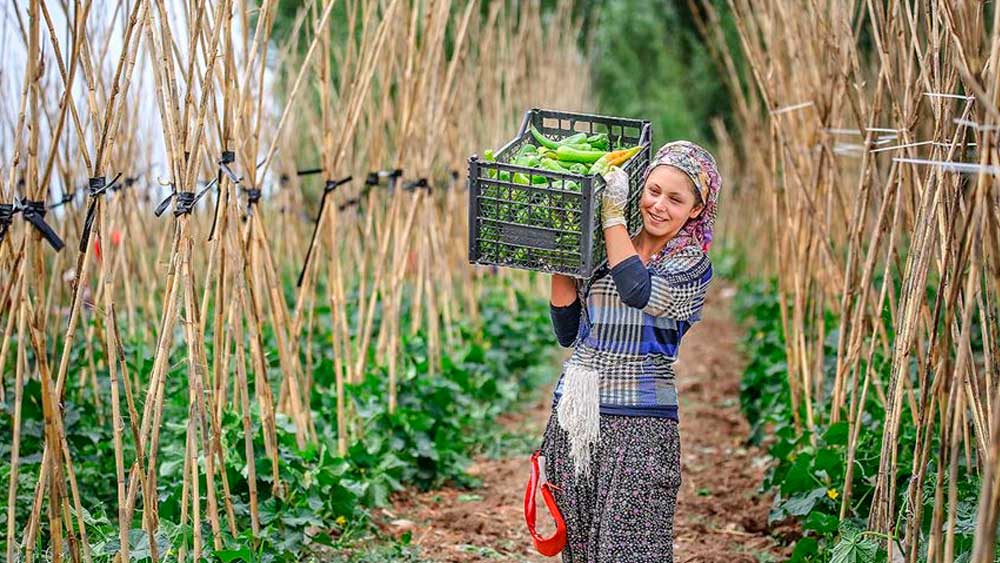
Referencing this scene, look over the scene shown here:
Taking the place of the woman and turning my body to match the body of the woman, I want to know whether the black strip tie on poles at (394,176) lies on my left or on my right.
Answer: on my right

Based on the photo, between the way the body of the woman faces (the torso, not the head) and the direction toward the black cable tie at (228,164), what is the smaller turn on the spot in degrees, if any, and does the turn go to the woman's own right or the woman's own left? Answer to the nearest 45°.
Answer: approximately 45° to the woman's own right

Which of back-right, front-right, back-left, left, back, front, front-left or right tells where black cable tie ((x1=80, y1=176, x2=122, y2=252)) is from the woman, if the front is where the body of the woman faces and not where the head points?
front-right

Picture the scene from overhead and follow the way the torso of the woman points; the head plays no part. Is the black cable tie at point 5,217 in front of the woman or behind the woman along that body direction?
in front

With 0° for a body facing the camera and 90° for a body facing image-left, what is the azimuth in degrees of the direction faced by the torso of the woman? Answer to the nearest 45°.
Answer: approximately 45°
